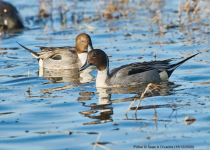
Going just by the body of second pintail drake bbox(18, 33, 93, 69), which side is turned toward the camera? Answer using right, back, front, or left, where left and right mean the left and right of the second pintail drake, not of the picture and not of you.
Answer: right

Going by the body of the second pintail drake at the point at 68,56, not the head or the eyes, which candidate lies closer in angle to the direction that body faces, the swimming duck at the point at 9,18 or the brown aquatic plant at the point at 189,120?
the brown aquatic plant

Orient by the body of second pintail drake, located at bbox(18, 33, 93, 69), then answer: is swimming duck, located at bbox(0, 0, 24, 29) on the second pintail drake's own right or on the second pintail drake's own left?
on the second pintail drake's own left

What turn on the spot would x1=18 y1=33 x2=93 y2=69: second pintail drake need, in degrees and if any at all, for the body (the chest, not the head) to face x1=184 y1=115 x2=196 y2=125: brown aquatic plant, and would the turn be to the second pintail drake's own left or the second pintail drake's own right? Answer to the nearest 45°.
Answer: approximately 90° to the second pintail drake's own right
